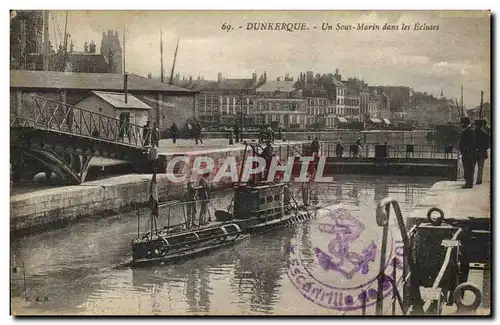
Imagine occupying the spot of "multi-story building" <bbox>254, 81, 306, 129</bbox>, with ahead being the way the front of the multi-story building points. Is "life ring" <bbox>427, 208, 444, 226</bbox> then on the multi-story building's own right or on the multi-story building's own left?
on the multi-story building's own left

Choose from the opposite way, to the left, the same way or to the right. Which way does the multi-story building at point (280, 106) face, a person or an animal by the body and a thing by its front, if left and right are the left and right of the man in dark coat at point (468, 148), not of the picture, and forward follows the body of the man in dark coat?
to the left

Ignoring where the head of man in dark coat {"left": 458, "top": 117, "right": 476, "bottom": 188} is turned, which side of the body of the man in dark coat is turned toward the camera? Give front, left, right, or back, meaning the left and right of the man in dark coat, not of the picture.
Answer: left

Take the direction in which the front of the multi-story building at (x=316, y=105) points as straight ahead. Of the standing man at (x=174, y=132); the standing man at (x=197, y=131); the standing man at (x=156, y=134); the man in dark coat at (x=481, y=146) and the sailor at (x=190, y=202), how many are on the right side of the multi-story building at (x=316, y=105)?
4

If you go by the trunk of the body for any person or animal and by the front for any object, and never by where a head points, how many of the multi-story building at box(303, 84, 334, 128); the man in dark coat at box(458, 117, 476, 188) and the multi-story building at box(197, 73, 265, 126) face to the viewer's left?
1

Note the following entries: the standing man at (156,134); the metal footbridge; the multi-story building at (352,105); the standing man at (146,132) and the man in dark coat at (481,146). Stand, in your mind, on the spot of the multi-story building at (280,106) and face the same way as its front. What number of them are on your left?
1

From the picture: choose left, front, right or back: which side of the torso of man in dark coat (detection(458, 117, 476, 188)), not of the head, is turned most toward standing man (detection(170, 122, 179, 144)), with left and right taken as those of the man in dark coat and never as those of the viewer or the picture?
front

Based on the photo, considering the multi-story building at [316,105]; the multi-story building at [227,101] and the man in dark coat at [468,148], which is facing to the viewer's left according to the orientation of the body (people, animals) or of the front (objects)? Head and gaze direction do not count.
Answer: the man in dark coat

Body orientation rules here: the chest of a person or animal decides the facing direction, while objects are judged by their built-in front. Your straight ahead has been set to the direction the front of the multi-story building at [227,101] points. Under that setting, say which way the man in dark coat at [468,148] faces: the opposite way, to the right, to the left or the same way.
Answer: to the right
